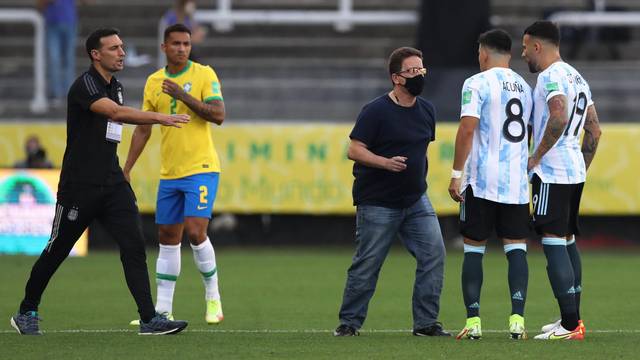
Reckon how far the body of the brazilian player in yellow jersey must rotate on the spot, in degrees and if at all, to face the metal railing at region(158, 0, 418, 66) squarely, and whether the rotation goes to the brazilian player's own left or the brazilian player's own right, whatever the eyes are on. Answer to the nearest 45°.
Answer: approximately 180°

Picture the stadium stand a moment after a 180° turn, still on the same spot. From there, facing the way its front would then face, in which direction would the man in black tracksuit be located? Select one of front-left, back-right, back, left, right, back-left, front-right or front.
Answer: back

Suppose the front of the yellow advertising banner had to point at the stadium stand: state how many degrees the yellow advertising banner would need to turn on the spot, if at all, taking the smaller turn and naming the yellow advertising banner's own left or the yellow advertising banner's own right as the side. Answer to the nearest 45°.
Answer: approximately 180°

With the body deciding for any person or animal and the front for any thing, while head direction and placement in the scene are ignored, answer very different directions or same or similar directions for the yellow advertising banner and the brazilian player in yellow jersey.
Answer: same or similar directions

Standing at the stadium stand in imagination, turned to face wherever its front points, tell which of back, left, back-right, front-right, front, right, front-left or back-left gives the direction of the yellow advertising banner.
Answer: front

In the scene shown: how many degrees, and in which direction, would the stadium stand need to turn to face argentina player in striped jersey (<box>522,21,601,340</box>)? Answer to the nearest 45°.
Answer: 0° — it already faces them

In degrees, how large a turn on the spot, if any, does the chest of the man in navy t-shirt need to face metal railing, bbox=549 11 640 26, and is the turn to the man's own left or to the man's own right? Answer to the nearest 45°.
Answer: approximately 135° to the man's own left

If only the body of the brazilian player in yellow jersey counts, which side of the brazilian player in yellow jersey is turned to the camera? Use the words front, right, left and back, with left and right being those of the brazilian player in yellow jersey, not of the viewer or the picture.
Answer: front

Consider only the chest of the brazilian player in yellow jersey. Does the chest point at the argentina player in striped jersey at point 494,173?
no

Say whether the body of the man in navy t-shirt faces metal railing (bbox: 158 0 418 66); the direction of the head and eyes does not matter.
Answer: no

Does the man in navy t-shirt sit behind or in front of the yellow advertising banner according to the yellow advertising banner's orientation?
in front

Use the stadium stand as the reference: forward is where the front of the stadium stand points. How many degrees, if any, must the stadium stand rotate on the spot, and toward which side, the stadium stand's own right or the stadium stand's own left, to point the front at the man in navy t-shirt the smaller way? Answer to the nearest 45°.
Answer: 0° — it already faces them

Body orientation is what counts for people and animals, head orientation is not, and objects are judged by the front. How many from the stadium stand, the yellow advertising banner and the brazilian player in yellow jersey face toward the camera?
3

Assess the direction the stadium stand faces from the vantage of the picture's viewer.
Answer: facing the viewer

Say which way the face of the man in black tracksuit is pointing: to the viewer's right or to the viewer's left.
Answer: to the viewer's right

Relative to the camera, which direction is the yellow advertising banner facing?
toward the camera

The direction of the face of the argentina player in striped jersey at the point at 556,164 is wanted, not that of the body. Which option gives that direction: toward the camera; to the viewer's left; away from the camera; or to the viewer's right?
to the viewer's left
